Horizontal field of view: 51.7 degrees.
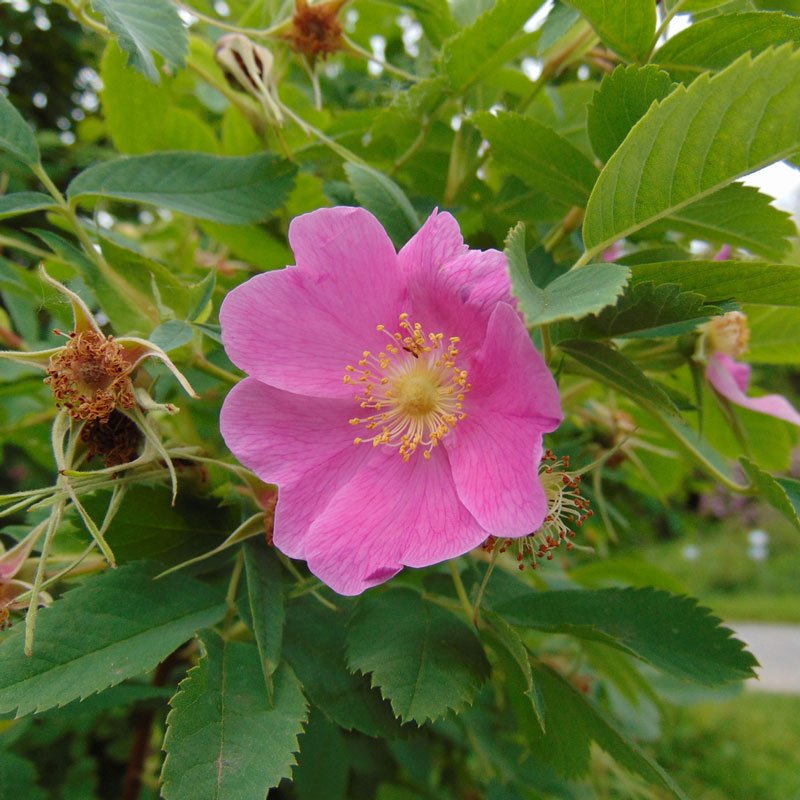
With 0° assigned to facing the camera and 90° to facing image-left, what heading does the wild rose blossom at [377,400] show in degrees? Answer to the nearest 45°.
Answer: approximately 0°
